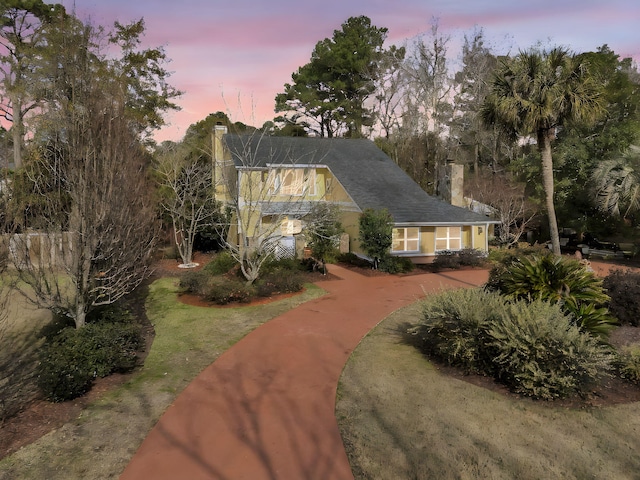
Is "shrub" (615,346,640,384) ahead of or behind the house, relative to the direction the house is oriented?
ahead

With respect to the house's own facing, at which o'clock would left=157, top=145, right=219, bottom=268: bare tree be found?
The bare tree is roughly at 3 o'clock from the house.

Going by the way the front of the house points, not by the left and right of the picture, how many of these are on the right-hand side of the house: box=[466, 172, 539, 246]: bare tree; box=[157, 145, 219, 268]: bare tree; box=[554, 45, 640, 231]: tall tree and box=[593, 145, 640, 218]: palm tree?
1

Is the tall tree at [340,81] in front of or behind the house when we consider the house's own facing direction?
behind

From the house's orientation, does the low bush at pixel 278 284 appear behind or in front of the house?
in front

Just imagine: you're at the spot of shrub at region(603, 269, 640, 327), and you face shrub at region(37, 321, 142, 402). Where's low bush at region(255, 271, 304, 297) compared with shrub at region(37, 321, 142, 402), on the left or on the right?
right

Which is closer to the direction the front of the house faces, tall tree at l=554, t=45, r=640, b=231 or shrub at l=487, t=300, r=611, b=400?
the shrub

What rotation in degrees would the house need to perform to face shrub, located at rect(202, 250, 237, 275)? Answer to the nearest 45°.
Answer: approximately 45° to its right

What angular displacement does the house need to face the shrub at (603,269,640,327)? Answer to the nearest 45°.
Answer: approximately 45° to its left

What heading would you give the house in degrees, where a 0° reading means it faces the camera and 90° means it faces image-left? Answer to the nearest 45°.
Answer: approximately 0°

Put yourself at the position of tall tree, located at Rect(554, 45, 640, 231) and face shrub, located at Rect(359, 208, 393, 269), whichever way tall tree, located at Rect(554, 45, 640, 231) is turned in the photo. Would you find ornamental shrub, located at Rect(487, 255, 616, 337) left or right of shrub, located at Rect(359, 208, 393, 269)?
left

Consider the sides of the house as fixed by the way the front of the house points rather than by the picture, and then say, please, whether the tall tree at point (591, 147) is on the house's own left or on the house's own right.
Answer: on the house's own left

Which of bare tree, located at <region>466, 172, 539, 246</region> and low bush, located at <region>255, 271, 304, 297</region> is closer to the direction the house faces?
the low bush
